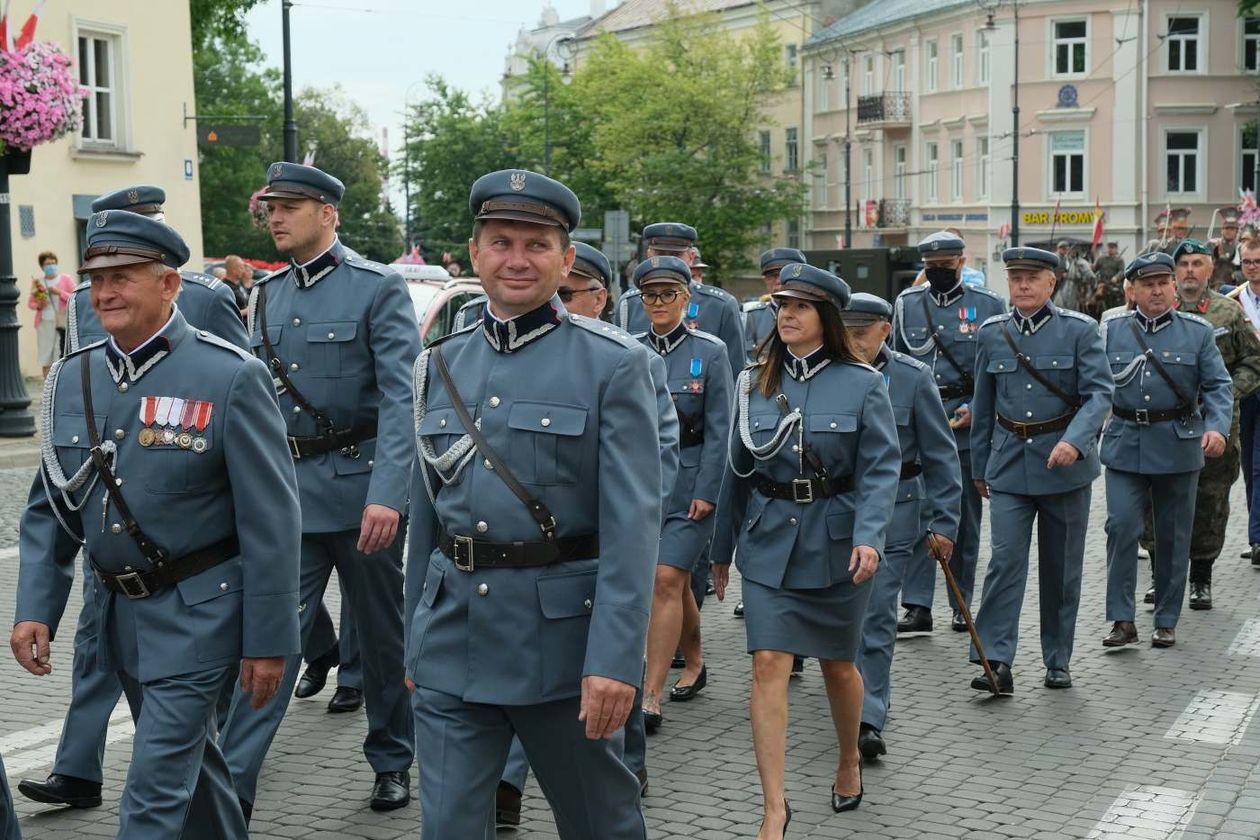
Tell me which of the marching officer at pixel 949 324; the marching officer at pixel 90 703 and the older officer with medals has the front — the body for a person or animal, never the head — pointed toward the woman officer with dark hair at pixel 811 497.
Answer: the marching officer at pixel 949 324

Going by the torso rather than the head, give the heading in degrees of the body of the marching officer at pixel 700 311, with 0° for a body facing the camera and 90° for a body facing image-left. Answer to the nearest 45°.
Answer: approximately 45°

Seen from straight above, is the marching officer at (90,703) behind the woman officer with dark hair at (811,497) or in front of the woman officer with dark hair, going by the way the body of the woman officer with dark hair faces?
in front

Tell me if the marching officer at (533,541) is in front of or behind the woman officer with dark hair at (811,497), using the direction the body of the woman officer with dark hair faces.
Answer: in front

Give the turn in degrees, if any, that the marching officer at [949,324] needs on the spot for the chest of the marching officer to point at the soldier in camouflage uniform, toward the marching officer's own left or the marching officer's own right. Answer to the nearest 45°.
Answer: approximately 90° to the marching officer's own left

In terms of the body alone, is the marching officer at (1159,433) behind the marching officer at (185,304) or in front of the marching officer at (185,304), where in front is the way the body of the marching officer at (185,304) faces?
behind

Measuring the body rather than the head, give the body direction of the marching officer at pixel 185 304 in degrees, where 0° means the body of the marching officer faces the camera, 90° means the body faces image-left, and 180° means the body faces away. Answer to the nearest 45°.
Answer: approximately 45°

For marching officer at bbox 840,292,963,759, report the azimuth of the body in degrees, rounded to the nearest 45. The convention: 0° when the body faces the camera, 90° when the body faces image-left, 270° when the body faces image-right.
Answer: approximately 45°
